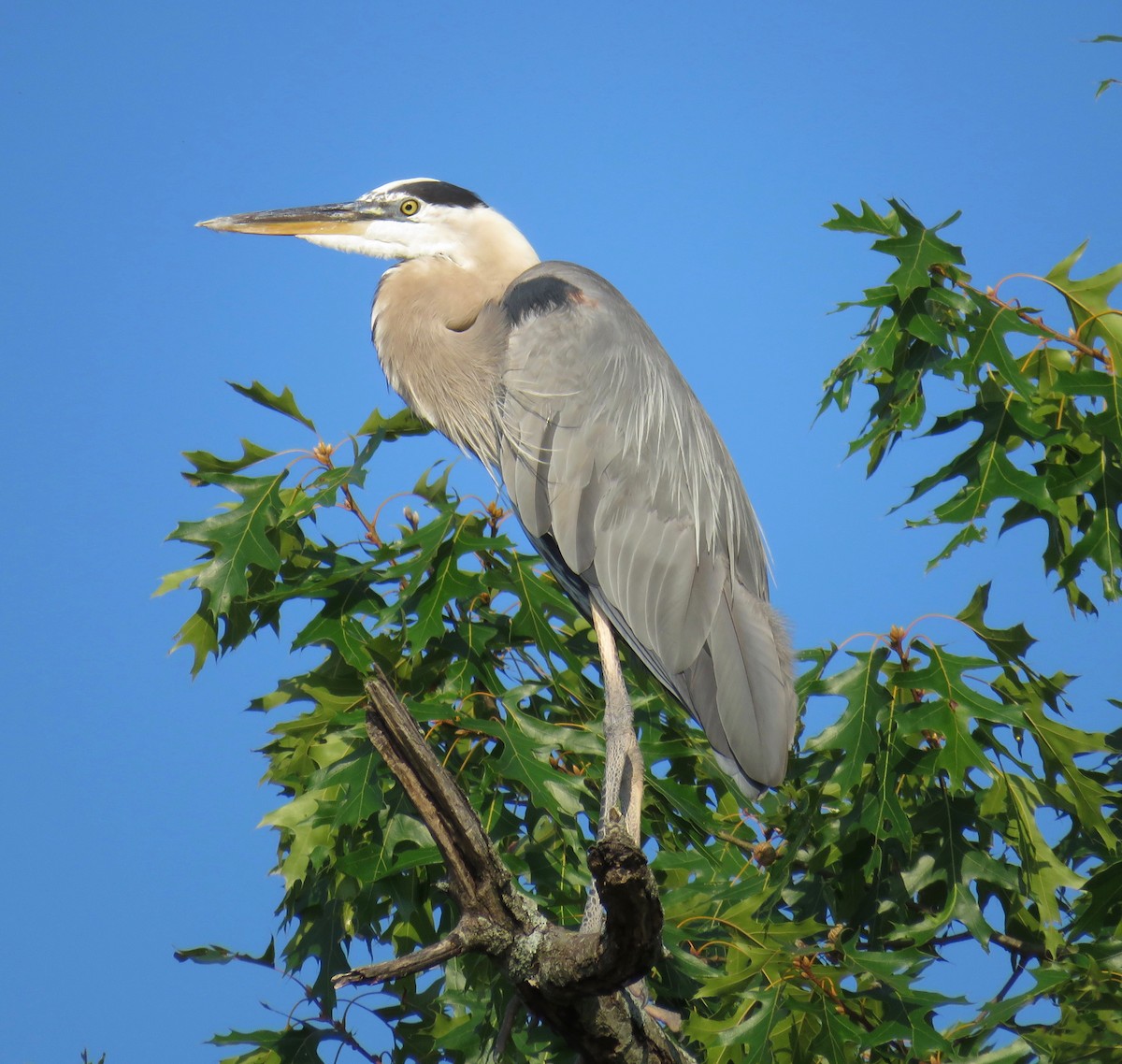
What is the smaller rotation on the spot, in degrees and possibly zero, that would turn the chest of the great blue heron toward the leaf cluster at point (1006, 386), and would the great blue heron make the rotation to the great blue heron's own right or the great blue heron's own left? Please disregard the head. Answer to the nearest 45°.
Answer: approximately 135° to the great blue heron's own left

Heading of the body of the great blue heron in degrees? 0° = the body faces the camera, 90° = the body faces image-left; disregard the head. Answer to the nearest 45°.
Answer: approximately 90°
